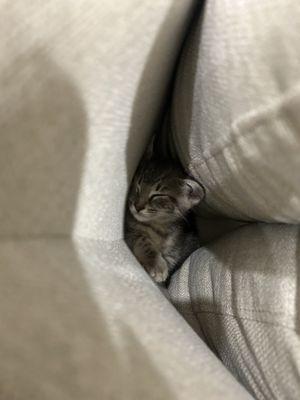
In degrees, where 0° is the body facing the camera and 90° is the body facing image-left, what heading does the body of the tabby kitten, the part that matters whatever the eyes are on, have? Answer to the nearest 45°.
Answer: approximately 45°
